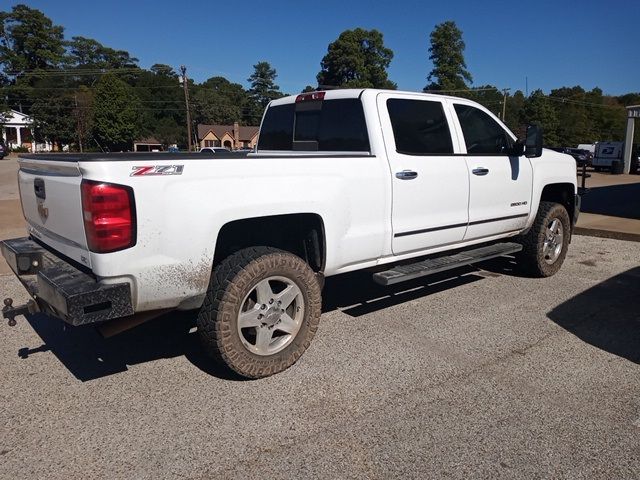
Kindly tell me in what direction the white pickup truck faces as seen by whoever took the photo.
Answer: facing away from the viewer and to the right of the viewer
